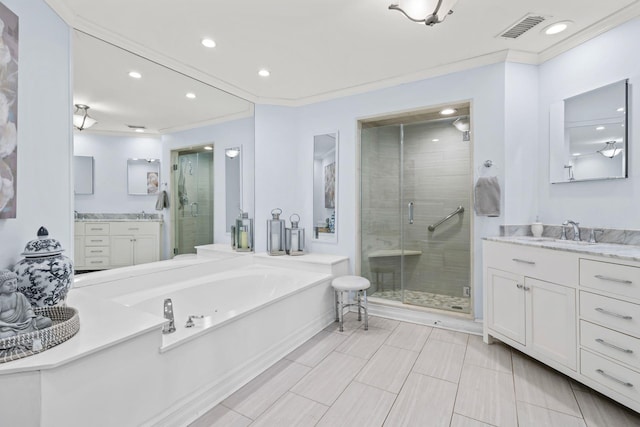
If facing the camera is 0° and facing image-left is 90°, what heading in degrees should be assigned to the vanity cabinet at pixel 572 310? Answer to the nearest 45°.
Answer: approximately 45°

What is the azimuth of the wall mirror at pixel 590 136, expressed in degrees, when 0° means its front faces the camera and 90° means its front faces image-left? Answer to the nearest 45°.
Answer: approximately 45°

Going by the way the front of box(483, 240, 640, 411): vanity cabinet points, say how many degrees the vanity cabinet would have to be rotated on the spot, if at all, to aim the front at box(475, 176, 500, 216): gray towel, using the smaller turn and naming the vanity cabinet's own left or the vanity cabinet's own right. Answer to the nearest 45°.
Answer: approximately 90° to the vanity cabinet's own right

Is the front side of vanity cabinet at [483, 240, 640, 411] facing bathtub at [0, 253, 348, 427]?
yes
